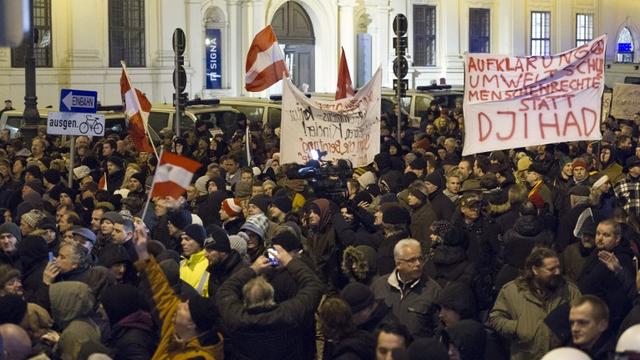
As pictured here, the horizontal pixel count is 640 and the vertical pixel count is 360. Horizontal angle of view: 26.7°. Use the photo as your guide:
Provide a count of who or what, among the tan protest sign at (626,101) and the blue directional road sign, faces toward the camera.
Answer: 2

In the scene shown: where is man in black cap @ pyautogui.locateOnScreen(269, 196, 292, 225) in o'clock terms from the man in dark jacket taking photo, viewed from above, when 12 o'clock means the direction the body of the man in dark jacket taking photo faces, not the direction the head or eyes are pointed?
The man in black cap is roughly at 12 o'clock from the man in dark jacket taking photo.

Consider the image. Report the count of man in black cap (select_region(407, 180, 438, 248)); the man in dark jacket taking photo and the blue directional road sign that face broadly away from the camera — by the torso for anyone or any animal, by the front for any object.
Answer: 1

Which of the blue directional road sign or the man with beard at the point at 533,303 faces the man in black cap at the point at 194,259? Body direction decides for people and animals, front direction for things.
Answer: the blue directional road sign

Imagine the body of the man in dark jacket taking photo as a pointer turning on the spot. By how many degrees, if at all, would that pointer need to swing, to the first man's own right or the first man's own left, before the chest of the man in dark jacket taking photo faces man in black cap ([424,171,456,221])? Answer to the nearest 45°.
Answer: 0° — they already face them

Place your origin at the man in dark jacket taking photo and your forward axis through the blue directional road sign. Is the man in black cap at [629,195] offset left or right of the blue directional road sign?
right

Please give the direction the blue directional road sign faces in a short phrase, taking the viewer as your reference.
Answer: facing the viewer

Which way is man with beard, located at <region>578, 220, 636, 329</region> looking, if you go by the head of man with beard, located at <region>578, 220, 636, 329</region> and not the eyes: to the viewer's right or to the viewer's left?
to the viewer's left

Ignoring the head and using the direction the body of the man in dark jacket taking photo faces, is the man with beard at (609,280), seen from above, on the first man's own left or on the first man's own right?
on the first man's own right
